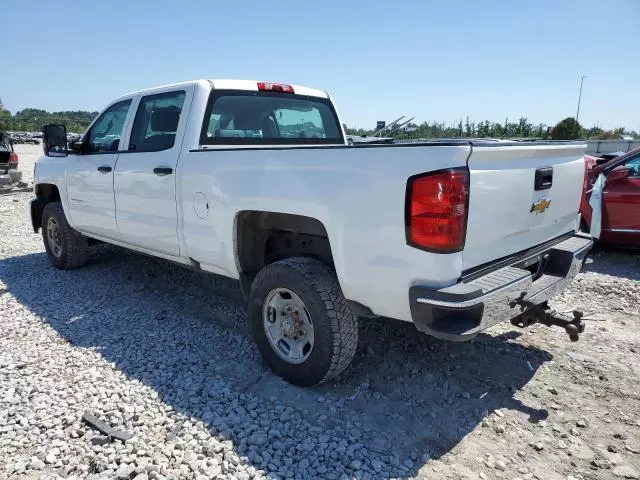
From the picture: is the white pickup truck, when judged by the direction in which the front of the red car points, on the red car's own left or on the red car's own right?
on the red car's own left

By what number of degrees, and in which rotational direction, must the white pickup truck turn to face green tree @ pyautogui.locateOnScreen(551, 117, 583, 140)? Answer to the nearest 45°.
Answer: approximately 90° to its right

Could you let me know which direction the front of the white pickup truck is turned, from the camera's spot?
facing away from the viewer and to the left of the viewer

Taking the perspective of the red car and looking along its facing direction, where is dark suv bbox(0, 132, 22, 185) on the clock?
The dark suv is roughly at 12 o'clock from the red car.

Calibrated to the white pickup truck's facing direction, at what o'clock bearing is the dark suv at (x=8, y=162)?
The dark suv is roughly at 12 o'clock from the white pickup truck.

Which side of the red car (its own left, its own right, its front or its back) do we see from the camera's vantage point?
left

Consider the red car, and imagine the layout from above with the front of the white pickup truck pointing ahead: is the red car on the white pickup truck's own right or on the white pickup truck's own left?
on the white pickup truck's own right
